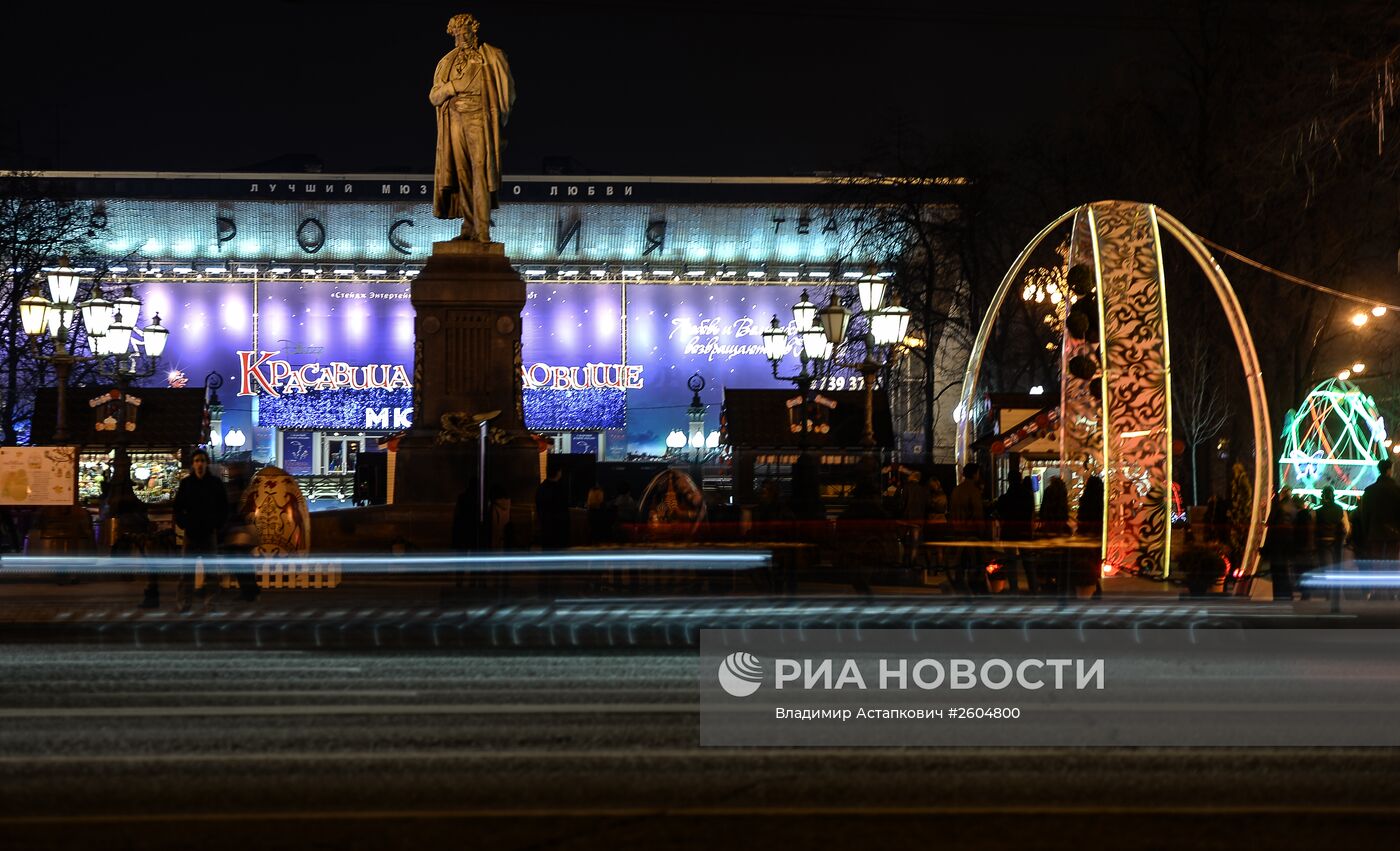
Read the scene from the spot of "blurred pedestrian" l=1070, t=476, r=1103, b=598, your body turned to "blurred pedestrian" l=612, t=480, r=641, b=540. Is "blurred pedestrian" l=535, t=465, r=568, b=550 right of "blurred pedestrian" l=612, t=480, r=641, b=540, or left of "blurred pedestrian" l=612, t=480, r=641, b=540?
left

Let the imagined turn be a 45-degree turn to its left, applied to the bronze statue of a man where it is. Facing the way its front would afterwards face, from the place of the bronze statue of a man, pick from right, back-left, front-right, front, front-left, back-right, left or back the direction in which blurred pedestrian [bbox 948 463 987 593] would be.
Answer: front

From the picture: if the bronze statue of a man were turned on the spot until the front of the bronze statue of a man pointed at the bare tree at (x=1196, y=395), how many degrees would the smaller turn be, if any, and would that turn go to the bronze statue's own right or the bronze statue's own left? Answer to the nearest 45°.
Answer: approximately 135° to the bronze statue's own left

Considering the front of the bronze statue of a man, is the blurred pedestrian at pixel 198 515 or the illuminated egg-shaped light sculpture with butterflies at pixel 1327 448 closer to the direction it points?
the blurred pedestrian

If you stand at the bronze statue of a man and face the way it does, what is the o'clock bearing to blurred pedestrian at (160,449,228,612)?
The blurred pedestrian is roughly at 1 o'clock from the bronze statue of a man.

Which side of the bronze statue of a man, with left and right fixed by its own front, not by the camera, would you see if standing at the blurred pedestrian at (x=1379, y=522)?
left

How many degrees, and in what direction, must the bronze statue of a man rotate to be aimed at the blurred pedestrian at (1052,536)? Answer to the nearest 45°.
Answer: approximately 45° to its left

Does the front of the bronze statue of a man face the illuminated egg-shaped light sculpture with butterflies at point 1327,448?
no

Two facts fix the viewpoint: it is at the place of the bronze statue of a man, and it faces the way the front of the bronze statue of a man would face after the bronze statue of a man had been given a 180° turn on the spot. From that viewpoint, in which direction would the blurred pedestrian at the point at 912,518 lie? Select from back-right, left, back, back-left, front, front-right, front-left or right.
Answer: right

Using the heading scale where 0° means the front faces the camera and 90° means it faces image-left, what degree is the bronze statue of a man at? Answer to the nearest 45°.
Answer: approximately 0°
